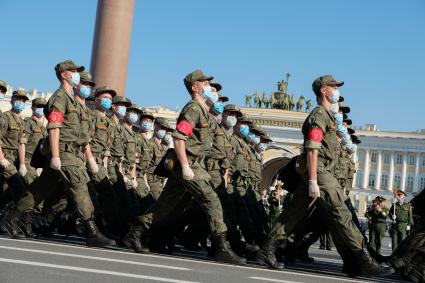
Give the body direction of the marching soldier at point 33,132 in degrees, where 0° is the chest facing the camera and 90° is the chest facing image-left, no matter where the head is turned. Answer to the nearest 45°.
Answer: approximately 315°

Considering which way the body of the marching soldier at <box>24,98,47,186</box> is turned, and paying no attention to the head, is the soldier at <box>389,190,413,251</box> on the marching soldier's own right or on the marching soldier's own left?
on the marching soldier's own left
